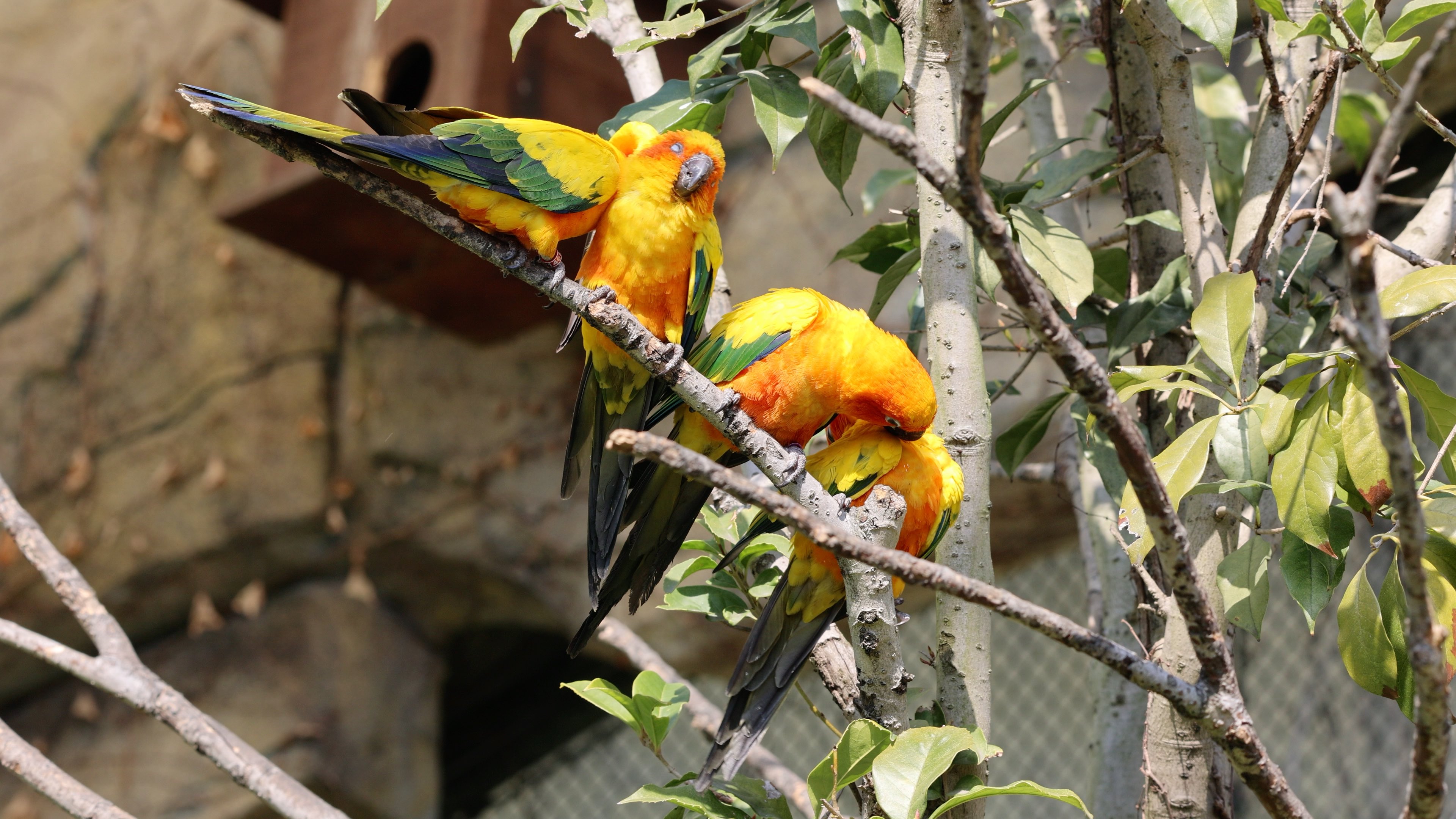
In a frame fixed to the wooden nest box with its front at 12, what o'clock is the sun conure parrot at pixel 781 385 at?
The sun conure parrot is roughly at 10 o'clock from the wooden nest box.

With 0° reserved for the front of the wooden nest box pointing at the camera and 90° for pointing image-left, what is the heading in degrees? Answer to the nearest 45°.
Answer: approximately 45°

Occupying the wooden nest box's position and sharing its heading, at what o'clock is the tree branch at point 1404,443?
The tree branch is roughly at 10 o'clock from the wooden nest box.
